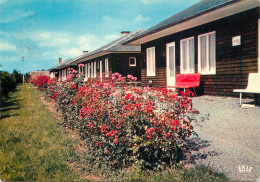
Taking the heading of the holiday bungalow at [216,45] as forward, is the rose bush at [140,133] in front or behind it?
in front

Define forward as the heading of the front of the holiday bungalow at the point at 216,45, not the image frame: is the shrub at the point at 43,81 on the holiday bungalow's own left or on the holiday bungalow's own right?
on the holiday bungalow's own right

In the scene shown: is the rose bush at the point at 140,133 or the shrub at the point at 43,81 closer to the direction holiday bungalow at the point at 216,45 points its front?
the rose bush

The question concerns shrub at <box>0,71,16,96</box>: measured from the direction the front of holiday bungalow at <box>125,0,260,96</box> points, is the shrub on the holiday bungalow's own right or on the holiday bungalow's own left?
on the holiday bungalow's own right

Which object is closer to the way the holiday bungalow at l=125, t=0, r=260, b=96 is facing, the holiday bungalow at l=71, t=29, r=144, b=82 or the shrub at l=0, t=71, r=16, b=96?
the shrub

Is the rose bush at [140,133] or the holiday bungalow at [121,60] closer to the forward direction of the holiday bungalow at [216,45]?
the rose bush

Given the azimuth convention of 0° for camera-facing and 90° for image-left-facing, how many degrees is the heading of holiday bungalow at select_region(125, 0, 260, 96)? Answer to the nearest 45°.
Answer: approximately 45°
